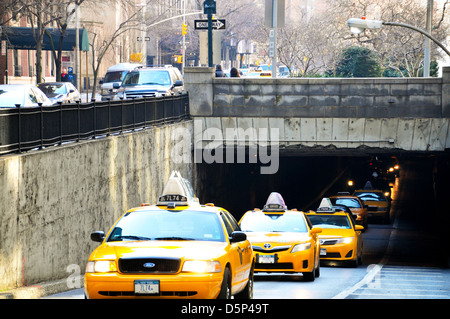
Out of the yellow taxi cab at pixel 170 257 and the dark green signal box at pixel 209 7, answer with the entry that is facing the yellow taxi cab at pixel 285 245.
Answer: the dark green signal box

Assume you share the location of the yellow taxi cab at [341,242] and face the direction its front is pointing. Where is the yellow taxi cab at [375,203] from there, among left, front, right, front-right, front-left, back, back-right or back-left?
back

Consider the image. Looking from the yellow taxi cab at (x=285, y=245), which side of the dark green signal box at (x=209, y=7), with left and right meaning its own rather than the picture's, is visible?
front

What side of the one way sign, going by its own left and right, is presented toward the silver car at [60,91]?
right

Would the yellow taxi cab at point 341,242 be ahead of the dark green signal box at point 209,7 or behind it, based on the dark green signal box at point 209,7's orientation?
ahead

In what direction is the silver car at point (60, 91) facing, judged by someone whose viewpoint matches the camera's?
facing the viewer and to the left of the viewer

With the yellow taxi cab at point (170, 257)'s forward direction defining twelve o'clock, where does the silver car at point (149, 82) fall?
The silver car is roughly at 6 o'clock from the yellow taxi cab.

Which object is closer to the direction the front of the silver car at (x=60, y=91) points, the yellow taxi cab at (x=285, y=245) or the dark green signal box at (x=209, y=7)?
the yellow taxi cab

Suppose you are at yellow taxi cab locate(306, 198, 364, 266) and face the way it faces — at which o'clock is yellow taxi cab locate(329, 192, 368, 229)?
yellow taxi cab locate(329, 192, 368, 229) is roughly at 6 o'clock from yellow taxi cab locate(306, 198, 364, 266).

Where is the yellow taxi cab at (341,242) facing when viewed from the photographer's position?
facing the viewer
